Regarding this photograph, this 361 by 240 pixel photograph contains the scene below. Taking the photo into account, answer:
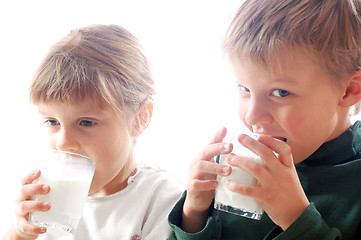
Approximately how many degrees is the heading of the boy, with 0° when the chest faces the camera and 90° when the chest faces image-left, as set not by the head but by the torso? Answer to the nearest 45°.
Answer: approximately 45°

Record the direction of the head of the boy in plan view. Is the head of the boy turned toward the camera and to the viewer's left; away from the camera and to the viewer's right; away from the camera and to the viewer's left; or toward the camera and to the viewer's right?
toward the camera and to the viewer's left
